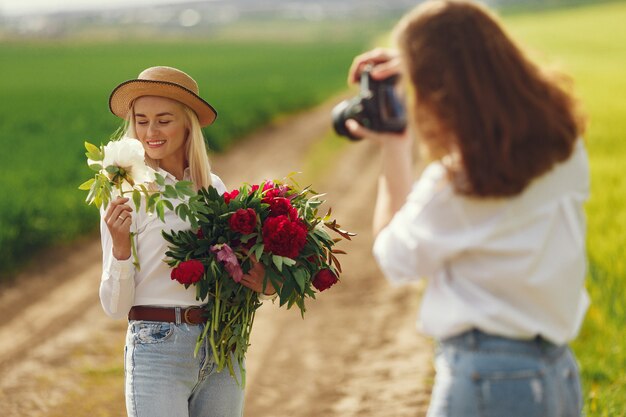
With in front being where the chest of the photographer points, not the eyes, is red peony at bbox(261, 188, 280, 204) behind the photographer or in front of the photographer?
in front

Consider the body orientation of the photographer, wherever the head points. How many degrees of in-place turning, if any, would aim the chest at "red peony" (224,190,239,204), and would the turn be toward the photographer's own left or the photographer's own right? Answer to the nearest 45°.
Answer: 0° — they already face it

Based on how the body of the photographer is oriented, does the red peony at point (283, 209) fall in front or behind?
in front

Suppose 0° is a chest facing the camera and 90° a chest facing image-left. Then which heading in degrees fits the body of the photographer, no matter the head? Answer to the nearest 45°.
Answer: approximately 135°

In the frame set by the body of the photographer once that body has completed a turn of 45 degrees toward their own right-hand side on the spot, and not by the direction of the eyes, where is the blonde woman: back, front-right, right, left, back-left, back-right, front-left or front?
front-left

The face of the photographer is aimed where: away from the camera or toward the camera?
away from the camera
